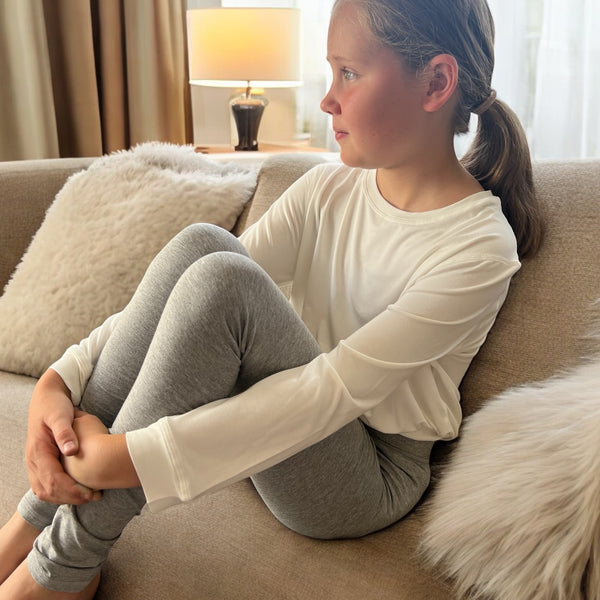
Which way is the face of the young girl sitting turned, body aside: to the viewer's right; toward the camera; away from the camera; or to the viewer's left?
to the viewer's left

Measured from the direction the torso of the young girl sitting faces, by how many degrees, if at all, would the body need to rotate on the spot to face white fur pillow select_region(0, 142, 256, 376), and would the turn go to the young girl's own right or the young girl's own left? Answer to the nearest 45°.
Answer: approximately 90° to the young girl's own right

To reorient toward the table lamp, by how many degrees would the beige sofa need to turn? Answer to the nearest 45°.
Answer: approximately 180°

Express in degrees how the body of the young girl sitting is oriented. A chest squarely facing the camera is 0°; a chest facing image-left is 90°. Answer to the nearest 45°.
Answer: approximately 45°

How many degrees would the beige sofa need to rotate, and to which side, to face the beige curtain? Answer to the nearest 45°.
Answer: approximately 180°
